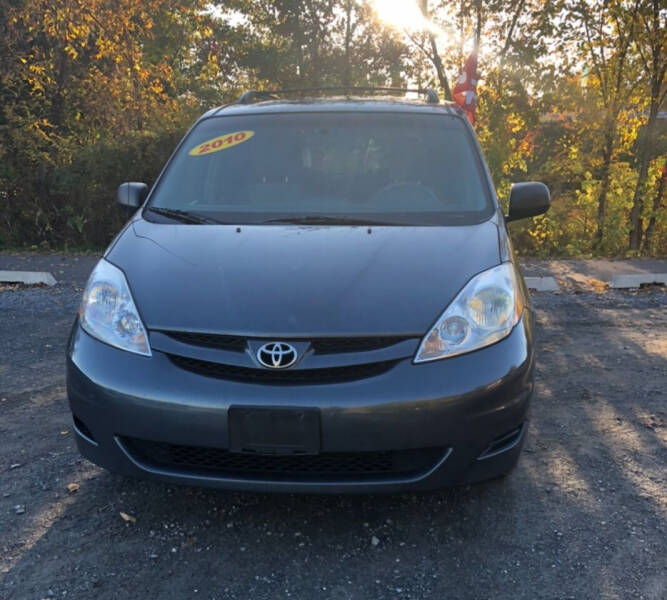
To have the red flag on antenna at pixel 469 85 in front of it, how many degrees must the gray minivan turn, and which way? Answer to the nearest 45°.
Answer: approximately 180°

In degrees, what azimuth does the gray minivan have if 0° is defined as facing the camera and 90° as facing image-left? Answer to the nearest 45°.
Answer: approximately 0°

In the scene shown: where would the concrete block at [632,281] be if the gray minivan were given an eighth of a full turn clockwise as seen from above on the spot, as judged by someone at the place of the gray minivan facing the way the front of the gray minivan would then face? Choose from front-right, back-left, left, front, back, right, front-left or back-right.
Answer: back

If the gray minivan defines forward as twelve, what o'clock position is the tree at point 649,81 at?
The tree is roughly at 7 o'clock from the gray minivan.

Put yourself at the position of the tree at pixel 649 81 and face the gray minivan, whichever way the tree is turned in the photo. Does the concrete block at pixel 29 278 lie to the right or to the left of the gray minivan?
right

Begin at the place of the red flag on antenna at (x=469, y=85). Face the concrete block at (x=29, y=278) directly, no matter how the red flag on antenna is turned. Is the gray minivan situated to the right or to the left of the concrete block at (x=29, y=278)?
left

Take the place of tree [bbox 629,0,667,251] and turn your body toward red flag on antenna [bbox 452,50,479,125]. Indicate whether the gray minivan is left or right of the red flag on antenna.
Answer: left

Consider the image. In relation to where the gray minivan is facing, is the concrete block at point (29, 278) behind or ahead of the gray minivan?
behind
